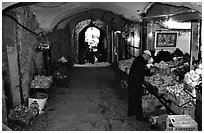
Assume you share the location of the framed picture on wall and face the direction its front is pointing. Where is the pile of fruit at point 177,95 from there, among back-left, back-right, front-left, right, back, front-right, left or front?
front

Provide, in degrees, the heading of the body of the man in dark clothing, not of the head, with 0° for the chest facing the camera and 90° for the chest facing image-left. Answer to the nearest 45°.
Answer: approximately 270°

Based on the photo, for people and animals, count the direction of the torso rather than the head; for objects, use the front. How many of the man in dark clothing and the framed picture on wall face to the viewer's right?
1

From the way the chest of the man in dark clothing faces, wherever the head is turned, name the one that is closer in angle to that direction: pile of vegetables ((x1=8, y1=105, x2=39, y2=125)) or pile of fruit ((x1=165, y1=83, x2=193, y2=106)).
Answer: the pile of fruit

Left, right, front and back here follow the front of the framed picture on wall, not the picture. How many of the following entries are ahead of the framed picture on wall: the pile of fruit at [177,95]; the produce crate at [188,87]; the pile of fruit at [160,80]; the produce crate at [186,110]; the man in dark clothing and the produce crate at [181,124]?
6

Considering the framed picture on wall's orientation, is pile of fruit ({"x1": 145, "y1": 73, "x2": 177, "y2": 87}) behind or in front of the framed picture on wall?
in front

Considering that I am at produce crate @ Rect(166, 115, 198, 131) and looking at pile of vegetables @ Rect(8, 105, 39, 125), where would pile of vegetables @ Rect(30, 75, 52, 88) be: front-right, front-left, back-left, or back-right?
front-right

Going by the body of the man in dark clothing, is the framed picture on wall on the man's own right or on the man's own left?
on the man's own left

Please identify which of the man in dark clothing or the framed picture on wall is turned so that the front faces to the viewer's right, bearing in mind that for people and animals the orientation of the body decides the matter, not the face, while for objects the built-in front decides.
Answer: the man in dark clothing
